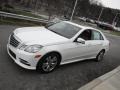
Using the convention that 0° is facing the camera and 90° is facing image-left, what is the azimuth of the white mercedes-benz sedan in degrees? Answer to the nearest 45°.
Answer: approximately 45°
